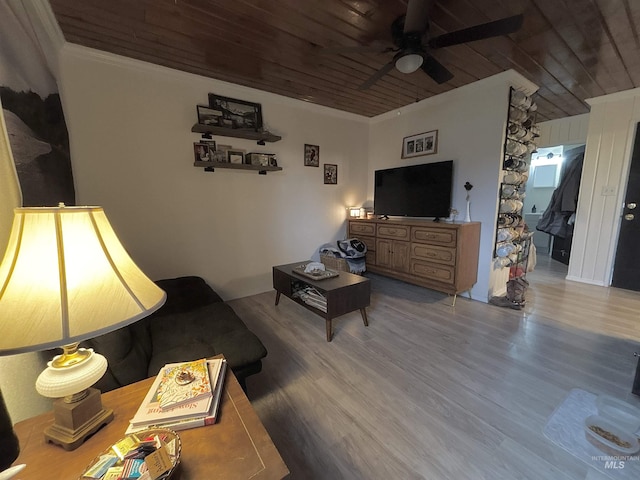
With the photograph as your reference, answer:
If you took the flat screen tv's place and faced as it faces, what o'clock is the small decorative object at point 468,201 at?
The small decorative object is roughly at 8 o'clock from the flat screen tv.

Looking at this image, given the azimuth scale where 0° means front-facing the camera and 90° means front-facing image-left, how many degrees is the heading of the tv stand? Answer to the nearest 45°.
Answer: approximately 45°

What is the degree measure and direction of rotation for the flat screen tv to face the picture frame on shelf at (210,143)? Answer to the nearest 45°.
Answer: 0° — it already faces it

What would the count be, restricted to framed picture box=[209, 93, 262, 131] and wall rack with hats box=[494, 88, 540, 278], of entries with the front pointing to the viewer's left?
0

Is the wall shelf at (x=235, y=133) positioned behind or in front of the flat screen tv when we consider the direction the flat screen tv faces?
in front

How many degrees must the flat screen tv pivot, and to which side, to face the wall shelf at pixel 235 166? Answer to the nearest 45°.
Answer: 0° — it already faces it

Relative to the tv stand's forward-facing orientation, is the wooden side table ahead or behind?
ahead

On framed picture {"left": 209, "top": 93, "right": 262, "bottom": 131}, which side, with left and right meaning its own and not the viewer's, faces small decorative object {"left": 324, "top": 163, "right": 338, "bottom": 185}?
left

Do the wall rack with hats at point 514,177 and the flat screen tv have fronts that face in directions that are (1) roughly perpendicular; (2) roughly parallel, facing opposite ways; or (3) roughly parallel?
roughly perpendicular

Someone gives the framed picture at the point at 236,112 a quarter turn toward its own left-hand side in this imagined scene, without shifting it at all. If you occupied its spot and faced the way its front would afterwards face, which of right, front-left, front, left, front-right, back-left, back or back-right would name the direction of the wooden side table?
back-right

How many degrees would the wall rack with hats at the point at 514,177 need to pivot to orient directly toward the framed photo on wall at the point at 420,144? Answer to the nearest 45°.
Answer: approximately 135° to its right

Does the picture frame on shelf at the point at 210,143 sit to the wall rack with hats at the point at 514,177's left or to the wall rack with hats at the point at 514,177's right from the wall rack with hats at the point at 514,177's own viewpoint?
on its right
